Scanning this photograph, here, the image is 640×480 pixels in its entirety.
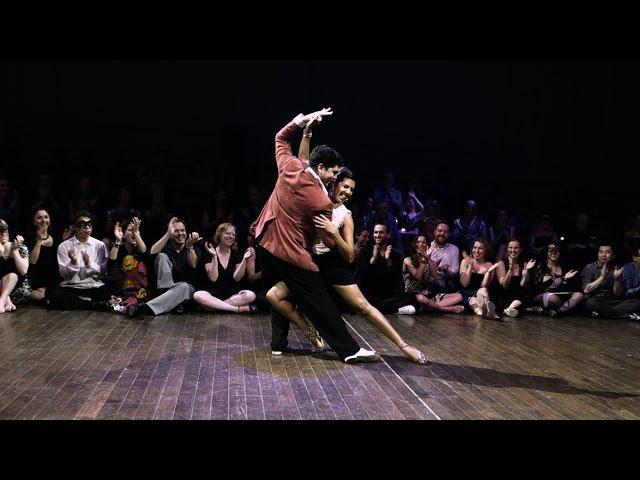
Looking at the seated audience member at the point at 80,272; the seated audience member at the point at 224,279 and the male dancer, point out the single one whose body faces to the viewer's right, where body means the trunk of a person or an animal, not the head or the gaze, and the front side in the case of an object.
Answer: the male dancer

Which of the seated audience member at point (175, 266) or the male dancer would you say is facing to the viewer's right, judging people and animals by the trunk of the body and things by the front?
the male dancer

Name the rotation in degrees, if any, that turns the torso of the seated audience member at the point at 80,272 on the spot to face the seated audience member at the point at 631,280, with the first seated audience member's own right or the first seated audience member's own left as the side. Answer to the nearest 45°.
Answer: approximately 90° to the first seated audience member's own left

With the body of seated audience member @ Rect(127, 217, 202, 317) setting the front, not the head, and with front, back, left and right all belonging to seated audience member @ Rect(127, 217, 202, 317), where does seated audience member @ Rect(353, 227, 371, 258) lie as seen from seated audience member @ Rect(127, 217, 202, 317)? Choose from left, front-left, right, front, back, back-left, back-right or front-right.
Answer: left

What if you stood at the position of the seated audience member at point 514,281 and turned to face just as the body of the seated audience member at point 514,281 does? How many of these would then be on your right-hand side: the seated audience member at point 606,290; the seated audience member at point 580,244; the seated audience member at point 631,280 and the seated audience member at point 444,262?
1

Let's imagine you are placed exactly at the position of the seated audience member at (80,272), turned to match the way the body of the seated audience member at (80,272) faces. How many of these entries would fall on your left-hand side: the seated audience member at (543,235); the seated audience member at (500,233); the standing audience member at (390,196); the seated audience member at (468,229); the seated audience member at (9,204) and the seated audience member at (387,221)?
5

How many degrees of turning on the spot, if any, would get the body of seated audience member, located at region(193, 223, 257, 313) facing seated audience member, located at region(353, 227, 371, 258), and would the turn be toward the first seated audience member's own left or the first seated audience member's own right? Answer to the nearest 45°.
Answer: approximately 90° to the first seated audience member's own left

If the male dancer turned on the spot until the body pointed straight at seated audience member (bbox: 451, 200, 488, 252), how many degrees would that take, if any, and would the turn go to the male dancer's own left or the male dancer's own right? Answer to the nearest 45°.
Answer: approximately 45° to the male dancer's own left

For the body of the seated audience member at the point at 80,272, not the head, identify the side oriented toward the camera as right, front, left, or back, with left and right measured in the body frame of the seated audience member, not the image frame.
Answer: front
